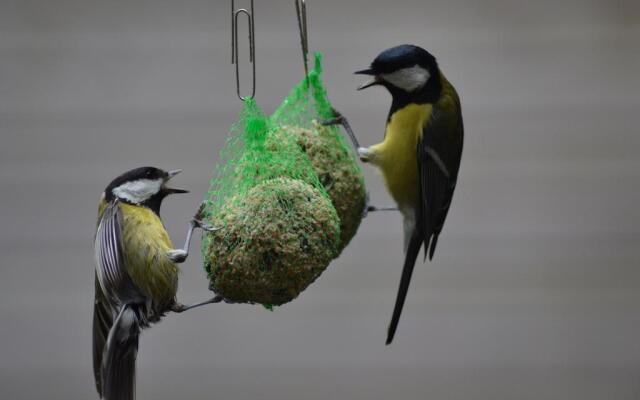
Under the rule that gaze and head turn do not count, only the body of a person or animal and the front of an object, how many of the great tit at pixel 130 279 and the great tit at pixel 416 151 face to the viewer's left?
1

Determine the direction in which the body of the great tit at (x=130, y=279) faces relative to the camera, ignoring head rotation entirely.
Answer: to the viewer's right

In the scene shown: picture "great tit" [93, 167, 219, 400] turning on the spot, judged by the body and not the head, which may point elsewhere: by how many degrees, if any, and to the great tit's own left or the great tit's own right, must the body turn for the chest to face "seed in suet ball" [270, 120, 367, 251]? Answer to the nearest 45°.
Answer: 0° — it already faces it

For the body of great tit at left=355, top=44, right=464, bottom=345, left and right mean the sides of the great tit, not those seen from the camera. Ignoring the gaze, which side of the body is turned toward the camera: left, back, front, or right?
left

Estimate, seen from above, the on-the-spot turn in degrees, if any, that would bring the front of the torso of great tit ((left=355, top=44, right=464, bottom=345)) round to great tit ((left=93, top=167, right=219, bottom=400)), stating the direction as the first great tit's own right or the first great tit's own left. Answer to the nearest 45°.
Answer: approximately 45° to the first great tit's own left

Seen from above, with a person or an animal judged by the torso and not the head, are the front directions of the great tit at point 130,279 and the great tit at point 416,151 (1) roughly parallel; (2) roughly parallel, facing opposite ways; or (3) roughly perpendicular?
roughly parallel, facing opposite ways

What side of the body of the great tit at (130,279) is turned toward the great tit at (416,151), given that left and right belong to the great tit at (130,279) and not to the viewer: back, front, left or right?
front
